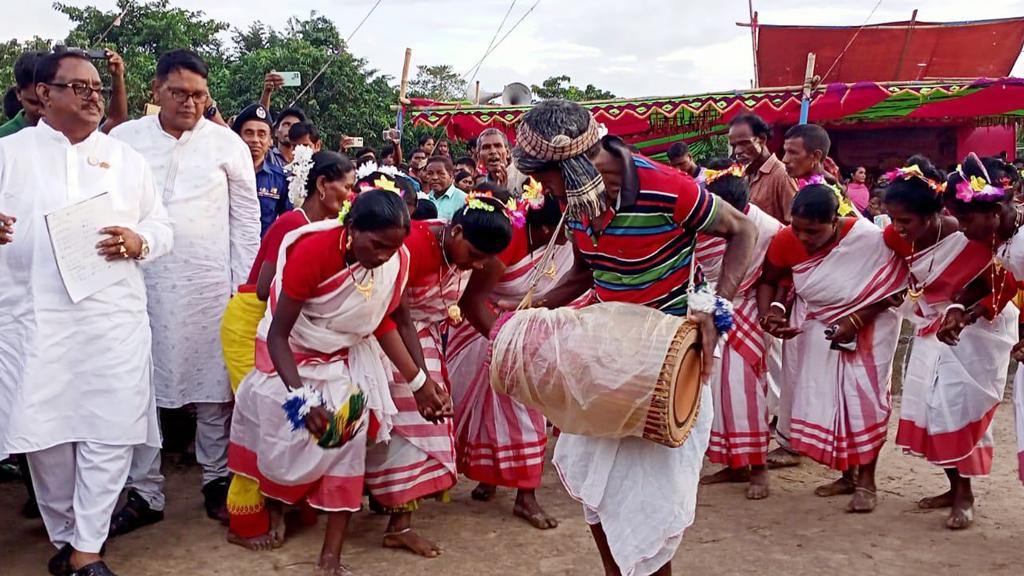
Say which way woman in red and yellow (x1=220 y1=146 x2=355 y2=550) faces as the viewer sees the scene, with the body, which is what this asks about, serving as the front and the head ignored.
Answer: to the viewer's right

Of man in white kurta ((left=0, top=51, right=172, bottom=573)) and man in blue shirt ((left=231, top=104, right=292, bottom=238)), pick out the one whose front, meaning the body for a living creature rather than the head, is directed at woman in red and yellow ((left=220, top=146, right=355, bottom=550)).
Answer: the man in blue shirt

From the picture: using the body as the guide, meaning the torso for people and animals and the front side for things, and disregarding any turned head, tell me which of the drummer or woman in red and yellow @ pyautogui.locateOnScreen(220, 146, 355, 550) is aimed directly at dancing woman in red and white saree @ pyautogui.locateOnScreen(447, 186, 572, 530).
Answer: woman in red and yellow @ pyautogui.locateOnScreen(220, 146, 355, 550)

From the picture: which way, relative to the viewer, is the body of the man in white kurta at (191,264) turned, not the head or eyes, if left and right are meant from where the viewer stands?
facing the viewer

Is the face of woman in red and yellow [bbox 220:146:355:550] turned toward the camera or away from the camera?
toward the camera

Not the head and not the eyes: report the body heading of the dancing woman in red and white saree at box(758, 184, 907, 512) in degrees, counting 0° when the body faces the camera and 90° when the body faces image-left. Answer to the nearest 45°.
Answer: approximately 45°

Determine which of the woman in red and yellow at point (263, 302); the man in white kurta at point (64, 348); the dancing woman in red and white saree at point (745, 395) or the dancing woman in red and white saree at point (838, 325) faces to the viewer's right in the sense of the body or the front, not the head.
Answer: the woman in red and yellow at point (263, 302)

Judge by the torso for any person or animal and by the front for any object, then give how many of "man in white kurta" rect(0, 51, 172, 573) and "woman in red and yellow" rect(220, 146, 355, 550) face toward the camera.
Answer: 1

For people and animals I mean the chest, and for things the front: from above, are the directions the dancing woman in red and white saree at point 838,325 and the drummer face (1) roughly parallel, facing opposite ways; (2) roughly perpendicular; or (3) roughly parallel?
roughly parallel
